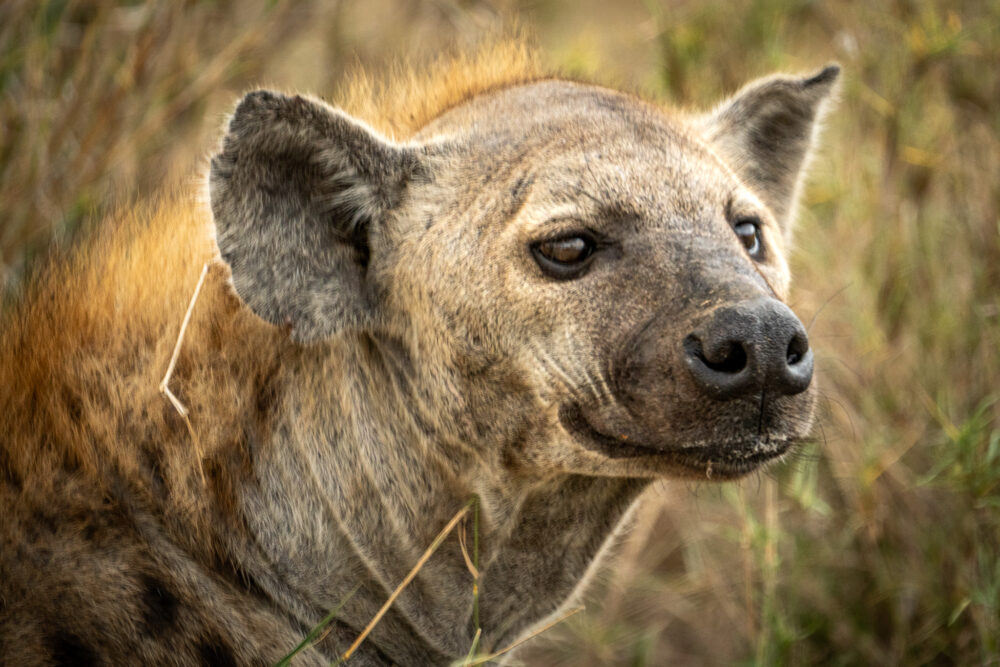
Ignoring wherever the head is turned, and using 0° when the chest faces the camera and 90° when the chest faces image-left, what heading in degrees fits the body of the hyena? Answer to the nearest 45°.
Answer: approximately 315°
